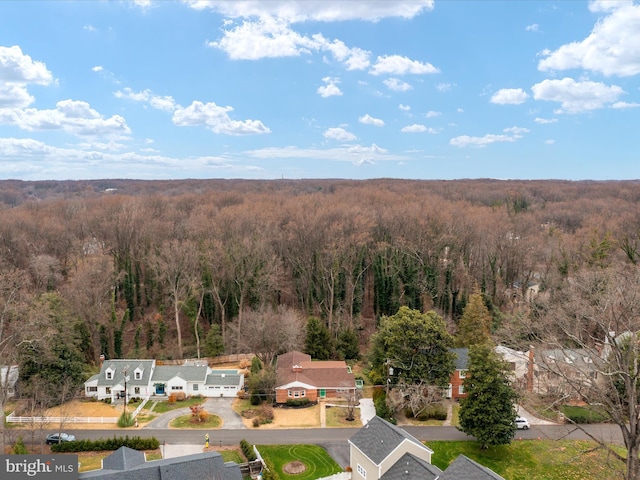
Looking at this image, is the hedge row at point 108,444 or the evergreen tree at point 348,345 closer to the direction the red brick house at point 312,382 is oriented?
the hedge row

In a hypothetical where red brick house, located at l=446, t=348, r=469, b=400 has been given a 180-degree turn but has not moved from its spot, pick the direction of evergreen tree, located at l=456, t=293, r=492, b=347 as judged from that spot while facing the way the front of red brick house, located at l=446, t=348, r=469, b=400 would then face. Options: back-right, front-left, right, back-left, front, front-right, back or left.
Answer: front

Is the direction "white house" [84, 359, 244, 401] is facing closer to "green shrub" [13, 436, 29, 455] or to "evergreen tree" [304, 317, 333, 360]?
the green shrub

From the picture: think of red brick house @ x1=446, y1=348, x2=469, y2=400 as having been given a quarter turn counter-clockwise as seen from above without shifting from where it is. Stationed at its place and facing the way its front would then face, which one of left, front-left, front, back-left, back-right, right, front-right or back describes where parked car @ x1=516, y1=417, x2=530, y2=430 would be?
front-right

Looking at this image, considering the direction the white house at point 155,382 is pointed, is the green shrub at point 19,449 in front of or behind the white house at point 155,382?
in front

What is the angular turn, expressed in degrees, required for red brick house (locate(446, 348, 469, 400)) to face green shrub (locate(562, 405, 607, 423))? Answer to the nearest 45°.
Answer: approximately 90° to its left

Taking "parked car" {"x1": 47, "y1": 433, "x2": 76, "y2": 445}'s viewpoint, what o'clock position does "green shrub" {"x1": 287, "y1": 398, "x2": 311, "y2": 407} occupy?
The green shrub is roughly at 12 o'clock from the parked car.

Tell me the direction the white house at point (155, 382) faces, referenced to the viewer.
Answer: facing the viewer

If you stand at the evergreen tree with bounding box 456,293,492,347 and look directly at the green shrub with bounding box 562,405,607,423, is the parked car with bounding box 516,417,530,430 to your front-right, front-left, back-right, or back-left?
front-right

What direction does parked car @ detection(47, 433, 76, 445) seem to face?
to the viewer's right

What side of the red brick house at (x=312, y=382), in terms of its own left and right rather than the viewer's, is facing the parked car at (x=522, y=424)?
left

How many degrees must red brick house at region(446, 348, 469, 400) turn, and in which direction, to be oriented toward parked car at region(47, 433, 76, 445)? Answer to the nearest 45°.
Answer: approximately 45° to its right
